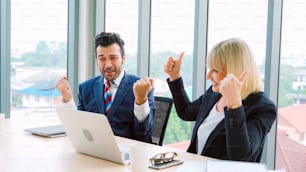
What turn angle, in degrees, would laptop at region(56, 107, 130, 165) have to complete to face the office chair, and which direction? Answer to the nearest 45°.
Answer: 0° — it already faces it

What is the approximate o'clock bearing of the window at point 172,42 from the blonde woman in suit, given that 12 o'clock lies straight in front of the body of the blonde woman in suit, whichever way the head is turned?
The window is roughly at 4 o'clock from the blonde woman in suit.

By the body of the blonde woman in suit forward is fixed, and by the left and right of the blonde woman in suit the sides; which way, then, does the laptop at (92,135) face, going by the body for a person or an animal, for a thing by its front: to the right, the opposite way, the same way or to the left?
the opposite way

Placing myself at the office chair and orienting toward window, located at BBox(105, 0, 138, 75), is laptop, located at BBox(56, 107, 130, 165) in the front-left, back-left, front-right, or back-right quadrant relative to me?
back-left

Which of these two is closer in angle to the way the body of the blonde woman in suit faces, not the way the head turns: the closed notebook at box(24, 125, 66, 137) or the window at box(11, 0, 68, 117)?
the closed notebook

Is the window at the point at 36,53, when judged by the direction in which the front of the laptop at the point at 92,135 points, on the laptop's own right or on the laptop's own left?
on the laptop's own left

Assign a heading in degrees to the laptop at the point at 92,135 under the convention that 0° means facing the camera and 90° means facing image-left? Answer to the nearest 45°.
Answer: approximately 225°

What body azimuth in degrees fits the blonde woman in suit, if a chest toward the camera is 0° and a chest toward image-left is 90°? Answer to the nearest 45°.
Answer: approximately 45°

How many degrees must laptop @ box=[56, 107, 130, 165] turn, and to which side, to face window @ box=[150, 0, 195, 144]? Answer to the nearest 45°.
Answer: approximately 45° to its left

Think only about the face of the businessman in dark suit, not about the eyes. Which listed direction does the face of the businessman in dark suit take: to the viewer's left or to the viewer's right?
to the viewer's left
